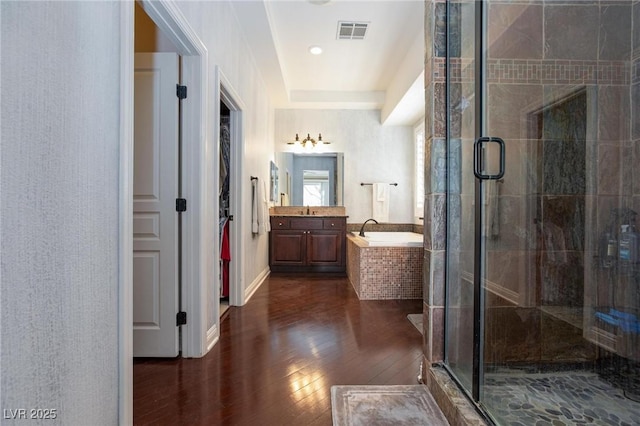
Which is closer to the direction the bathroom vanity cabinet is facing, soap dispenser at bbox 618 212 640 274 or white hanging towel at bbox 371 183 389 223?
the soap dispenser

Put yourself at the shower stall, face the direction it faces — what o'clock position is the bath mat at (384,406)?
The bath mat is roughly at 12 o'clock from the shower stall.

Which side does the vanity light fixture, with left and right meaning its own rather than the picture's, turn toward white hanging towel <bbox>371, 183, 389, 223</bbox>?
left

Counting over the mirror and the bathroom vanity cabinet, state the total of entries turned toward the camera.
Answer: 2

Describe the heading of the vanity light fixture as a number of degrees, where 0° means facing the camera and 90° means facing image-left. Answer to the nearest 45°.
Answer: approximately 0°
